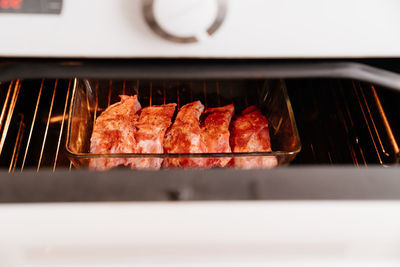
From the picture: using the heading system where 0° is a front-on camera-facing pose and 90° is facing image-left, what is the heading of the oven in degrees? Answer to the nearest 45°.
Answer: approximately 0°
